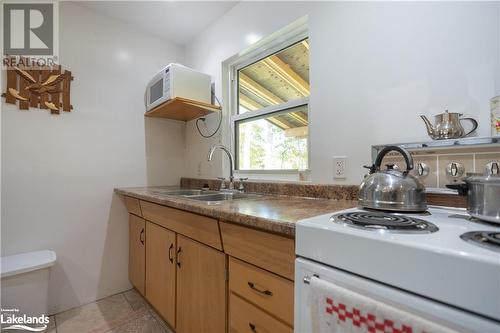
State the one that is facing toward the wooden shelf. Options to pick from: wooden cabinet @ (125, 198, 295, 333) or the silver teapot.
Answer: the silver teapot

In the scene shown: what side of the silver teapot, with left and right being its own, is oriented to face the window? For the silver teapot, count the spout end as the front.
front

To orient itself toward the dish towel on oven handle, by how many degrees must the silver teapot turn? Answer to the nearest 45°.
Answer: approximately 90° to its left

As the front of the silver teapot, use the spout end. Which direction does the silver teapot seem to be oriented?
to the viewer's left

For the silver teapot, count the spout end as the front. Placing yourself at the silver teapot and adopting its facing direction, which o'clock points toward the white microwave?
The white microwave is roughly at 12 o'clock from the silver teapot.

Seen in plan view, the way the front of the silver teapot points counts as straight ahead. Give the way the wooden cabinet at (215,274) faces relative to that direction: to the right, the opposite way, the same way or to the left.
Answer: to the left

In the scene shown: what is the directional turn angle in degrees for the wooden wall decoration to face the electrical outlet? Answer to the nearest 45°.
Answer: approximately 45° to its left

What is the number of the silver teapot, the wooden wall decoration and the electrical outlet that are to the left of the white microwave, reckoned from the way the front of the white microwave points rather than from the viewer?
2

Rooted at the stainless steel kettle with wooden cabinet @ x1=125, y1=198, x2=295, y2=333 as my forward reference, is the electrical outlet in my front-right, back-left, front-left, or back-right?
front-right

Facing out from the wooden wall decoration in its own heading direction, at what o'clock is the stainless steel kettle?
The stainless steel kettle is roughly at 11 o'clock from the wooden wall decoration.

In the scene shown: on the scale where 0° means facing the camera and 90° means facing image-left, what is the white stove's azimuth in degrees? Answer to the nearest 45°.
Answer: approximately 45°

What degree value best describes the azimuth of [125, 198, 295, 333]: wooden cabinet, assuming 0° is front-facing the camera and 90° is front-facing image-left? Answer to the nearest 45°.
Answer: approximately 45°

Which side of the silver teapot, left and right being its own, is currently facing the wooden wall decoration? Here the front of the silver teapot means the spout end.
front
